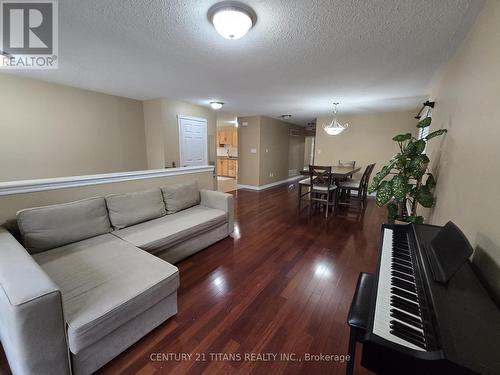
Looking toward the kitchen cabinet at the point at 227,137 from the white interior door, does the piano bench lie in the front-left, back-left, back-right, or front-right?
back-right

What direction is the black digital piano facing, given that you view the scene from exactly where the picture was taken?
facing to the left of the viewer

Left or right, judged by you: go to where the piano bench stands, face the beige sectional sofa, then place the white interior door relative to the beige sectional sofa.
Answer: right

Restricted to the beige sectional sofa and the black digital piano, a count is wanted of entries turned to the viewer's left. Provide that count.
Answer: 1

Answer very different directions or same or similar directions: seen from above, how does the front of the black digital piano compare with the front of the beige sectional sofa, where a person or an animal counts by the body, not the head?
very different directions

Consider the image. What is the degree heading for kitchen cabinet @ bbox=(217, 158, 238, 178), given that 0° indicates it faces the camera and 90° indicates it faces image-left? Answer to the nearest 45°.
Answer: approximately 0°

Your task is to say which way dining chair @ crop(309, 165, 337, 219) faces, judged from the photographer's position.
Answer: facing away from the viewer and to the right of the viewer

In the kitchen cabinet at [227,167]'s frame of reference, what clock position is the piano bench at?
The piano bench is roughly at 12 o'clock from the kitchen cabinet.

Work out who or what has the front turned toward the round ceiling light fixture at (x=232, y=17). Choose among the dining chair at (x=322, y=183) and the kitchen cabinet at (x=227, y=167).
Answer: the kitchen cabinet
